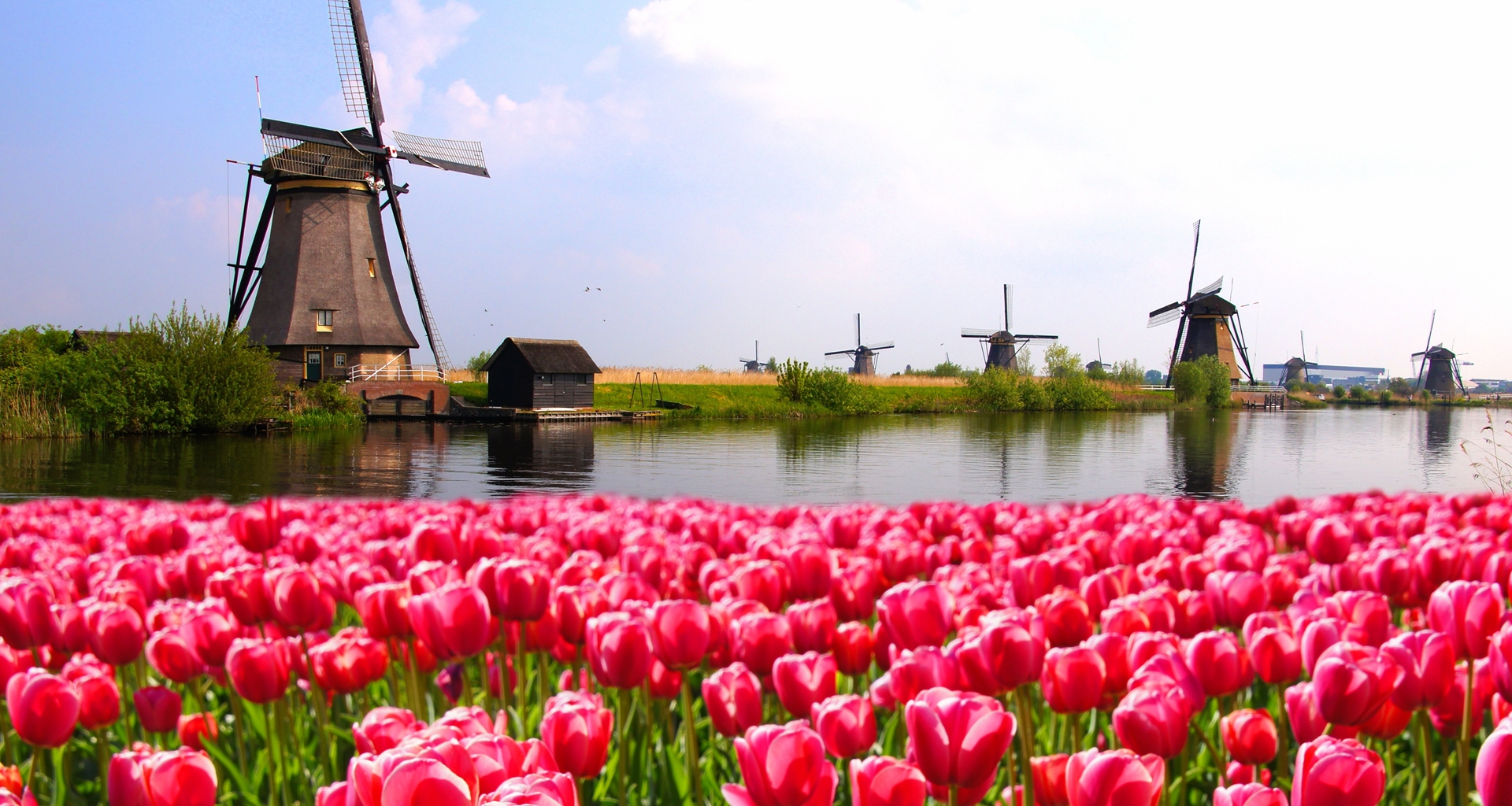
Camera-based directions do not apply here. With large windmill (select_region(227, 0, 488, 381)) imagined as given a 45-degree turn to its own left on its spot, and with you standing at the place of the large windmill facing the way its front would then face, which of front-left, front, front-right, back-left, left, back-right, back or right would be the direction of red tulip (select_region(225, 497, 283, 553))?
right

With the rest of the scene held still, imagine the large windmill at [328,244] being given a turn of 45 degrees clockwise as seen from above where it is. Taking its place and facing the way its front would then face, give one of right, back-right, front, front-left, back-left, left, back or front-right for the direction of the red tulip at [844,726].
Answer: front

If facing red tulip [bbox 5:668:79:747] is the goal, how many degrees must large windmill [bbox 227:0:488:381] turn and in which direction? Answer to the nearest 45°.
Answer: approximately 45° to its right

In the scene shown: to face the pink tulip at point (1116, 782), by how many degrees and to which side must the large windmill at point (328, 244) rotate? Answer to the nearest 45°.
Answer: approximately 45° to its right

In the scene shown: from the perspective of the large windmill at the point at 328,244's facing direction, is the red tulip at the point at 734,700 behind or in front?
in front

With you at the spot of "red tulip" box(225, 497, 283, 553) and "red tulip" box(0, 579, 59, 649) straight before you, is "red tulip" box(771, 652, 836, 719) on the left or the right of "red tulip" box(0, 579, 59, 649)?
left

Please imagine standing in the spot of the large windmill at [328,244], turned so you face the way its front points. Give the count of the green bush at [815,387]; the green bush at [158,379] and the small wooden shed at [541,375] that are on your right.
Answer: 1

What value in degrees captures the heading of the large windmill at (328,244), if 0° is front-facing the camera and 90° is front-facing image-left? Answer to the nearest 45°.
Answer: approximately 315°

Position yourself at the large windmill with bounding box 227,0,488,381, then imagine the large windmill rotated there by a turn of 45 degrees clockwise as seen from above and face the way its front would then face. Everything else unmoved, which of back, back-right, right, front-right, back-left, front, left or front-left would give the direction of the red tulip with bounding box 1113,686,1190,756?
front

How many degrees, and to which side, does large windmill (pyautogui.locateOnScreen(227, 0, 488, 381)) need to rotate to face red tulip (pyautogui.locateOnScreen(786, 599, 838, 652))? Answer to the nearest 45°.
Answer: approximately 45° to its right

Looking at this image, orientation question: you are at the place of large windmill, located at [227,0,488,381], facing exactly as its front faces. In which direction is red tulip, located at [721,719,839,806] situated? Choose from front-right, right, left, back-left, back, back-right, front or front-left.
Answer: front-right

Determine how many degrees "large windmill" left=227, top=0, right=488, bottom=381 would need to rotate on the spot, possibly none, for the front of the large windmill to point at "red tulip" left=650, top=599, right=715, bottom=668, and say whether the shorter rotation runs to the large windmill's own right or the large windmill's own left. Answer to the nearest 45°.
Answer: approximately 45° to the large windmill's own right

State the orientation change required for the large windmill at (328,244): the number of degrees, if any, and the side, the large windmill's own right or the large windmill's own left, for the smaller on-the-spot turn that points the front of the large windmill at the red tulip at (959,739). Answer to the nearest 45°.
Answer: approximately 45° to the large windmill's own right

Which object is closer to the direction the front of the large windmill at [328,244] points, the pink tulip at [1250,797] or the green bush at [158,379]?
the pink tulip

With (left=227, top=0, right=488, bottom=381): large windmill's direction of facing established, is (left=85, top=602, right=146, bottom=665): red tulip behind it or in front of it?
in front

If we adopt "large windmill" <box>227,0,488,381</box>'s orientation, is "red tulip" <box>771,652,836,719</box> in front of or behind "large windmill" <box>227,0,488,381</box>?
in front

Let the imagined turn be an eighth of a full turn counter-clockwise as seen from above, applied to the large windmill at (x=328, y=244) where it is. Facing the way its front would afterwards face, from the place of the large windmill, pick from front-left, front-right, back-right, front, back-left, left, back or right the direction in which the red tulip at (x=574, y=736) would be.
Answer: right
